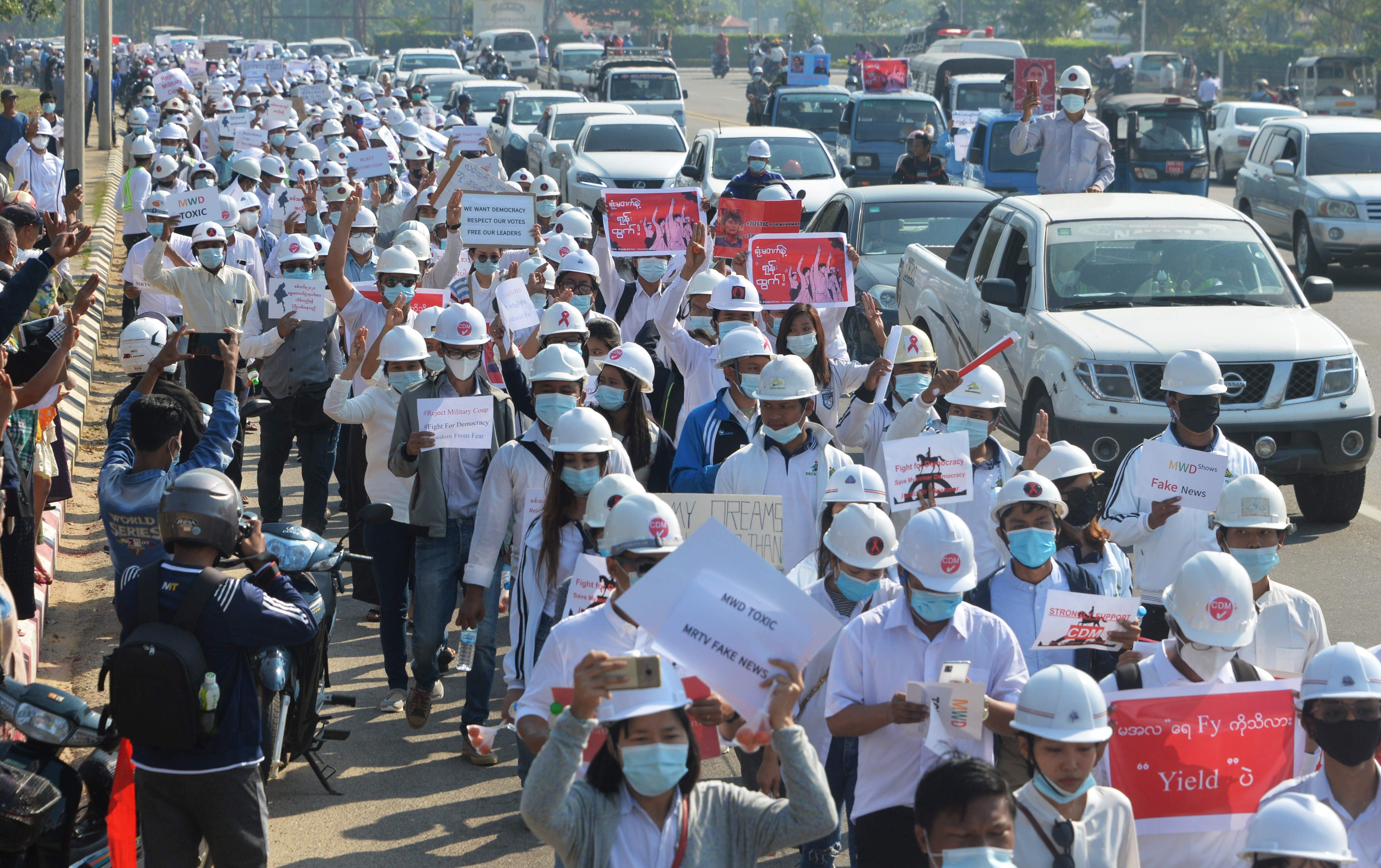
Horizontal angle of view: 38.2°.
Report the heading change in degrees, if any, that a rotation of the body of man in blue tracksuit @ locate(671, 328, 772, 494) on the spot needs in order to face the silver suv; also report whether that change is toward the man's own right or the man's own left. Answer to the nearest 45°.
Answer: approximately 90° to the man's own left

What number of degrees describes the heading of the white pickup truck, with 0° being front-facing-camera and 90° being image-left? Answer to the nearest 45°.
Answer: approximately 315°

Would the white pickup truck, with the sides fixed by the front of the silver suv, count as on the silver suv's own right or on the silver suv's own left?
on the silver suv's own right

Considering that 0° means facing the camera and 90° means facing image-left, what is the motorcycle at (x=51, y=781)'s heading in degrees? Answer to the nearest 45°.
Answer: approximately 45°

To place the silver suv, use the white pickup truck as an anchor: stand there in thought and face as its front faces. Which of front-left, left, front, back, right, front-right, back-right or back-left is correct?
back-left

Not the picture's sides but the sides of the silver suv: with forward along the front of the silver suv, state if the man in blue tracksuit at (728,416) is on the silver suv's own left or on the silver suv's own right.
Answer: on the silver suv's own right

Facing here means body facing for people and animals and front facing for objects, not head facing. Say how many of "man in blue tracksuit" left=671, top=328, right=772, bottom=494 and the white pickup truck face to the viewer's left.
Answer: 0

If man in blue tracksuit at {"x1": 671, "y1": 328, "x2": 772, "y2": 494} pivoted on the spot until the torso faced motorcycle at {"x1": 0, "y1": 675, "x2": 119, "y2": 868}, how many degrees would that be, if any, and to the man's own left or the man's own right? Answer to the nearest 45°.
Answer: approximately 90° to the man's own right

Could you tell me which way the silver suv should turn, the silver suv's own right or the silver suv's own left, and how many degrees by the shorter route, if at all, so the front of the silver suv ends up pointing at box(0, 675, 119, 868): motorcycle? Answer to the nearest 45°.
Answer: approximately 45° to the silver suv's own right

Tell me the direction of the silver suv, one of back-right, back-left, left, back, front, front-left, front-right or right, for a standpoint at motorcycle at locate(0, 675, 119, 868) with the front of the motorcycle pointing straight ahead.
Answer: back

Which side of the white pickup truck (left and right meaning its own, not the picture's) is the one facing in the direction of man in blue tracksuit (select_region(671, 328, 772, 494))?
right
